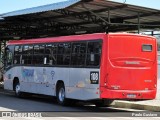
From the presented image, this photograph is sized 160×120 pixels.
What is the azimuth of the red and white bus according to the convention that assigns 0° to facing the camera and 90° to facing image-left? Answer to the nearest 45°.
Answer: approximately 135°

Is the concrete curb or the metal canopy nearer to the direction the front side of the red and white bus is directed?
the metal canopy
